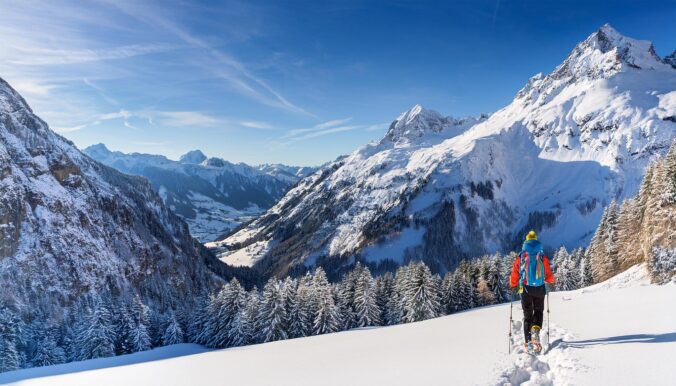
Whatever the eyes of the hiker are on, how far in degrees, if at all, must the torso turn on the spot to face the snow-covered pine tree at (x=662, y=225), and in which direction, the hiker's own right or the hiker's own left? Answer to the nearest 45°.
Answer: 0° — they already face it

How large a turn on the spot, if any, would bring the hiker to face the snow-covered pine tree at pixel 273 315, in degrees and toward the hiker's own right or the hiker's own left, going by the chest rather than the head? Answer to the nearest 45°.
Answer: approximately 45° to the hiker's own left

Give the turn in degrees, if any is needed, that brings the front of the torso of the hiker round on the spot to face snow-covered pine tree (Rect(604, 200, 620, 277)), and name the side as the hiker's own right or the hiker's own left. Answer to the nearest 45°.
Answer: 0° — they already face it

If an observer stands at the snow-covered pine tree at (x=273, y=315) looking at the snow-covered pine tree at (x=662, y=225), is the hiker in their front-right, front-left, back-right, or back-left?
front-right

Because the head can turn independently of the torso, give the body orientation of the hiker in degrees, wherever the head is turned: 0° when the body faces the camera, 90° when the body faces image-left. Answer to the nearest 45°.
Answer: approximately 180°
